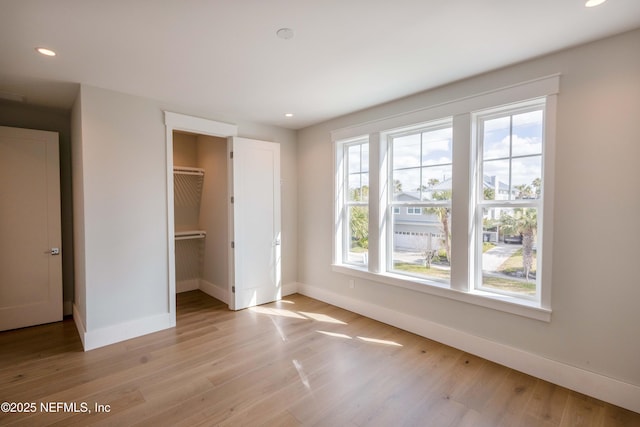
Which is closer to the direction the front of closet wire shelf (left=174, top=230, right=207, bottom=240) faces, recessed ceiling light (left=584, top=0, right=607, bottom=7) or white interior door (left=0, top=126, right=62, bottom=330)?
the recessed ceiling light

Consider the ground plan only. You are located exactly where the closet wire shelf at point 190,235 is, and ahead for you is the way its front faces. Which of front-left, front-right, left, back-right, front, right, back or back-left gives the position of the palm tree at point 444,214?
front-left

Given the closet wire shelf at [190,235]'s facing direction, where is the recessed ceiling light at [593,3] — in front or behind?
in front

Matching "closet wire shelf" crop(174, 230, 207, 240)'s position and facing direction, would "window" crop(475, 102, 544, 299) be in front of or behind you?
in front

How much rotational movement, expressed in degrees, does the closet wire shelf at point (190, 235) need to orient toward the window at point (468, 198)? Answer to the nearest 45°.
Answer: approximately 45° to its left

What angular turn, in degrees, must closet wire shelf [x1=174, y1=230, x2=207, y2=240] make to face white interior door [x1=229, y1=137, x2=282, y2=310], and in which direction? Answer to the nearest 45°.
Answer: approximately 45° to its left

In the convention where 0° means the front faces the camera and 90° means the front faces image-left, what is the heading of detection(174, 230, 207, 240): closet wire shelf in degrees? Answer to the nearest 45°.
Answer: approximately 0°

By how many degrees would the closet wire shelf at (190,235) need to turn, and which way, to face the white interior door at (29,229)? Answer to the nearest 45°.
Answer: approximately 90° to its right
